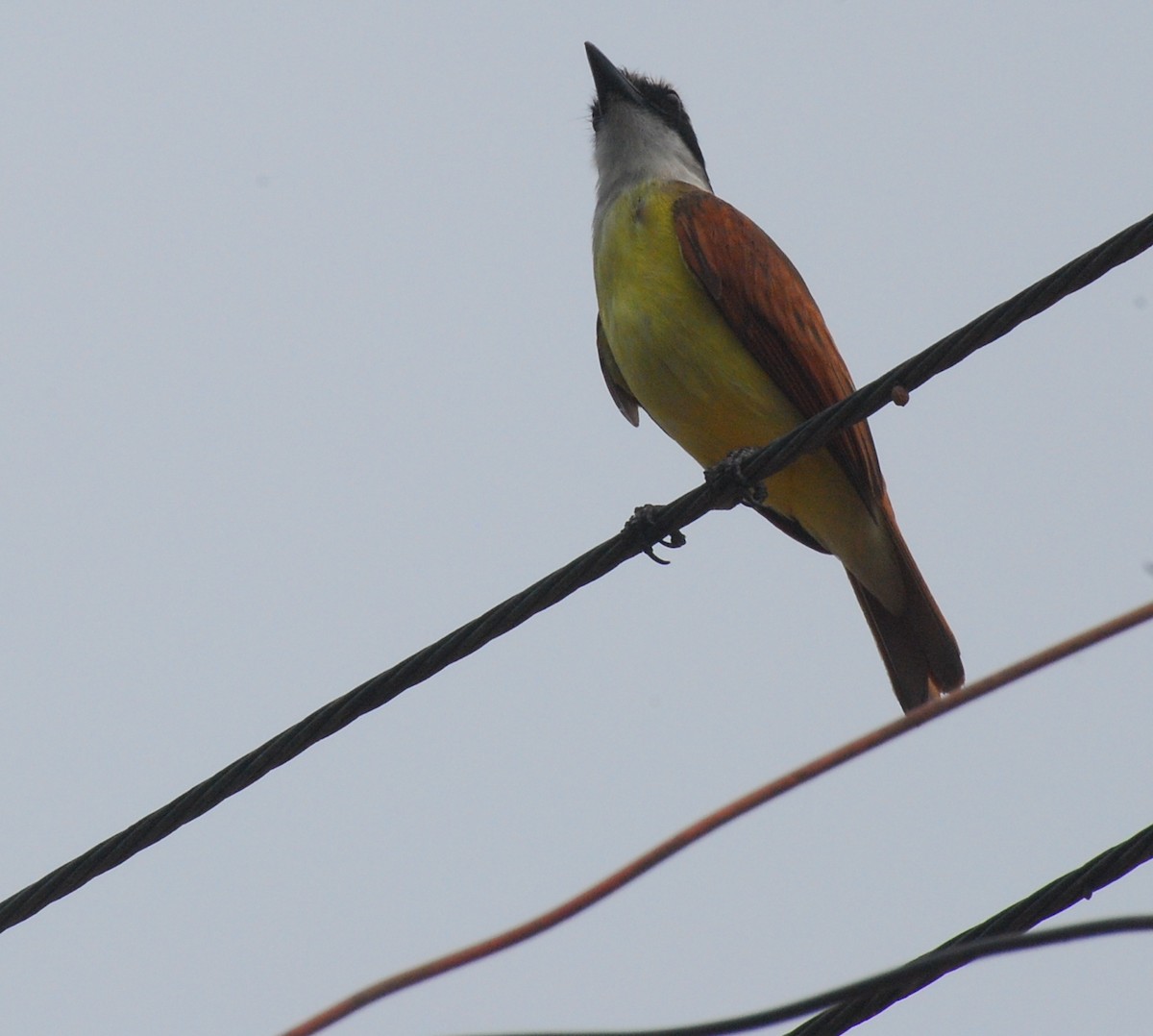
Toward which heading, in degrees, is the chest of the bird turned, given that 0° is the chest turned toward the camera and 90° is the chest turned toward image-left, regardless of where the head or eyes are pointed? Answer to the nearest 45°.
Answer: approximately 45°
